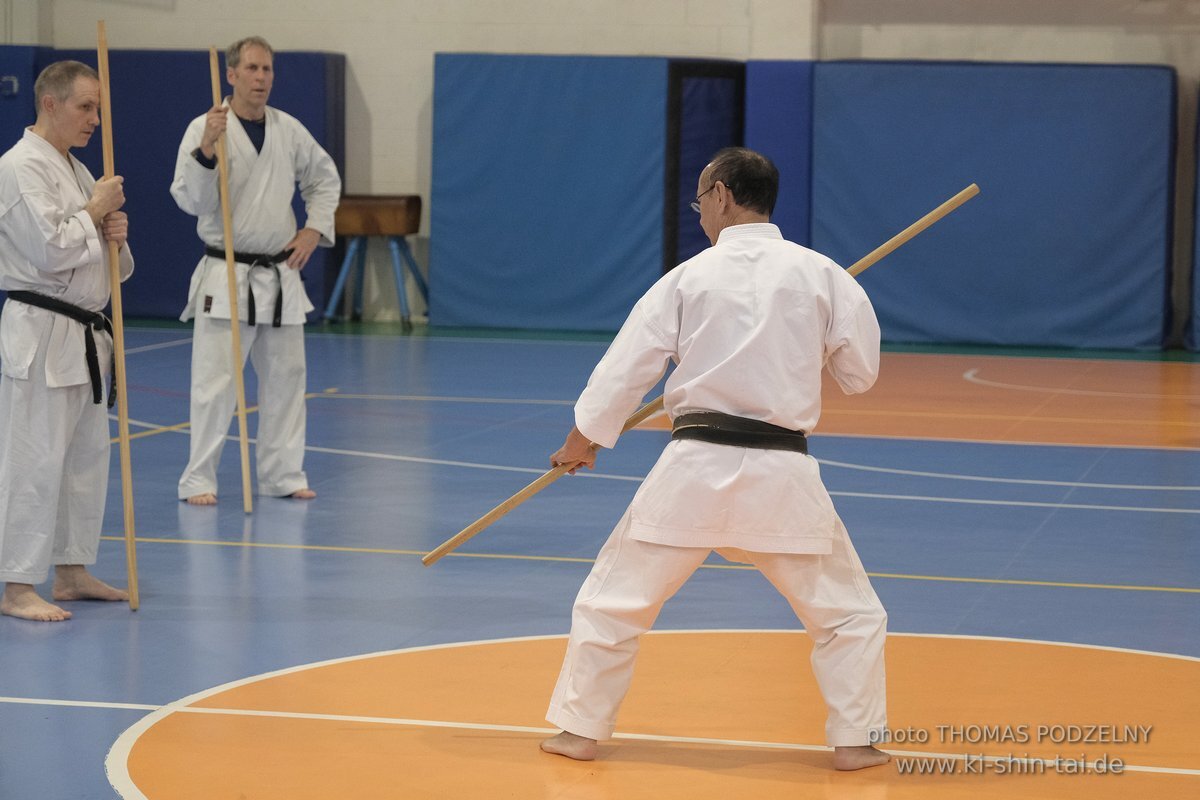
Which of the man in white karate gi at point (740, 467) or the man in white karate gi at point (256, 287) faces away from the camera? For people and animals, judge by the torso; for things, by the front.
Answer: the man in white karate gi at point (740, 467)

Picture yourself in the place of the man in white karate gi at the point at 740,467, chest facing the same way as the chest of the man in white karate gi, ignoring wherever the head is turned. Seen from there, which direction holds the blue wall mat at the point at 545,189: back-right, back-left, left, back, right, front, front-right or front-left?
front

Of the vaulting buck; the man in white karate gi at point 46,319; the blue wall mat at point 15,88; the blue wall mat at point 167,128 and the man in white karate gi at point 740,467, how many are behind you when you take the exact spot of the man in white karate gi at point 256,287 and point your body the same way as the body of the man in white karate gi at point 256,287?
3

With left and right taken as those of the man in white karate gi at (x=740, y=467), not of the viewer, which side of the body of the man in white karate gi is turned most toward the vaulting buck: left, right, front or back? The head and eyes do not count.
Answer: front

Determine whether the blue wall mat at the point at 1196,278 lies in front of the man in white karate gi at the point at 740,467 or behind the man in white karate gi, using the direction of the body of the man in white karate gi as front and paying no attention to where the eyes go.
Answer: in front

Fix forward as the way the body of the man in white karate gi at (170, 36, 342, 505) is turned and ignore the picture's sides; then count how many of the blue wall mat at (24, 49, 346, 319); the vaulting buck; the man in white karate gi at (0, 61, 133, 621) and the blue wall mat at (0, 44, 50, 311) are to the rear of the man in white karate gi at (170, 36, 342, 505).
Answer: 3

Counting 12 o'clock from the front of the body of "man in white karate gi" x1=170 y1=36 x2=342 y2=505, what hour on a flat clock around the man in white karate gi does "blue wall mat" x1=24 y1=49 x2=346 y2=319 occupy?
The blue wall mat is roughly at 6 o'clock from the man in white karate gi.

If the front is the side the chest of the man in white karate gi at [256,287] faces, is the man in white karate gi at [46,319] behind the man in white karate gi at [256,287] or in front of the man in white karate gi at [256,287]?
in front

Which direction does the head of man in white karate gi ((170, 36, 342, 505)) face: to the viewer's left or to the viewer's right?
to the viewer's right

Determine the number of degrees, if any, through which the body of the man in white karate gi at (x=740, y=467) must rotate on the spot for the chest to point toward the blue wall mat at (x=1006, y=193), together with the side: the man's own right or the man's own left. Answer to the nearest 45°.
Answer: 0° — they already face it

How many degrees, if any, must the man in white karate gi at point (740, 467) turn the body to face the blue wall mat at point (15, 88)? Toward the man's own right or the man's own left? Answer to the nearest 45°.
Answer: approximately 45° to the man's own left

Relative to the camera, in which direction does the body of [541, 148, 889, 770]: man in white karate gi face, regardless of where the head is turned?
away from the camera

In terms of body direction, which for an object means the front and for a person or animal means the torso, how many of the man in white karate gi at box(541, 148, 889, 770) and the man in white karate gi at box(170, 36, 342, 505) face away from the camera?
1

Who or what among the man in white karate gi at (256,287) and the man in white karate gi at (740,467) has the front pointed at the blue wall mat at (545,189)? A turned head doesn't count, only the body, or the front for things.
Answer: the man in white karate gi at (740,467)

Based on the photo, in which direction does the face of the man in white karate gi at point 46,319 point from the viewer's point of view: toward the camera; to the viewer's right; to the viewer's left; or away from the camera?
to the viewer's right

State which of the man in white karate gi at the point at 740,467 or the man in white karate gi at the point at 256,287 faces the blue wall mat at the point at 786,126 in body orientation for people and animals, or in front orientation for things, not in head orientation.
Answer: the man in white karate gi at the point at 740,467

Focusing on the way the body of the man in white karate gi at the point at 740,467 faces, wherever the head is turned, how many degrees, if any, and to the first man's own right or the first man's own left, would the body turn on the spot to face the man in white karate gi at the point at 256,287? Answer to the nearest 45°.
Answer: approximately 45° to the first man's own left

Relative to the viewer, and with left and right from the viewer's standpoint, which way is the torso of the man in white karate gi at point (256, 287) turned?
facing the viewer

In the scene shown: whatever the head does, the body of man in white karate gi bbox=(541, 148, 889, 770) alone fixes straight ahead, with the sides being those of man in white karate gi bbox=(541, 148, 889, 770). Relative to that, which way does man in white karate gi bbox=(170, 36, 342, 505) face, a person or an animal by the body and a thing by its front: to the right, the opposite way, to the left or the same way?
the opposite way
